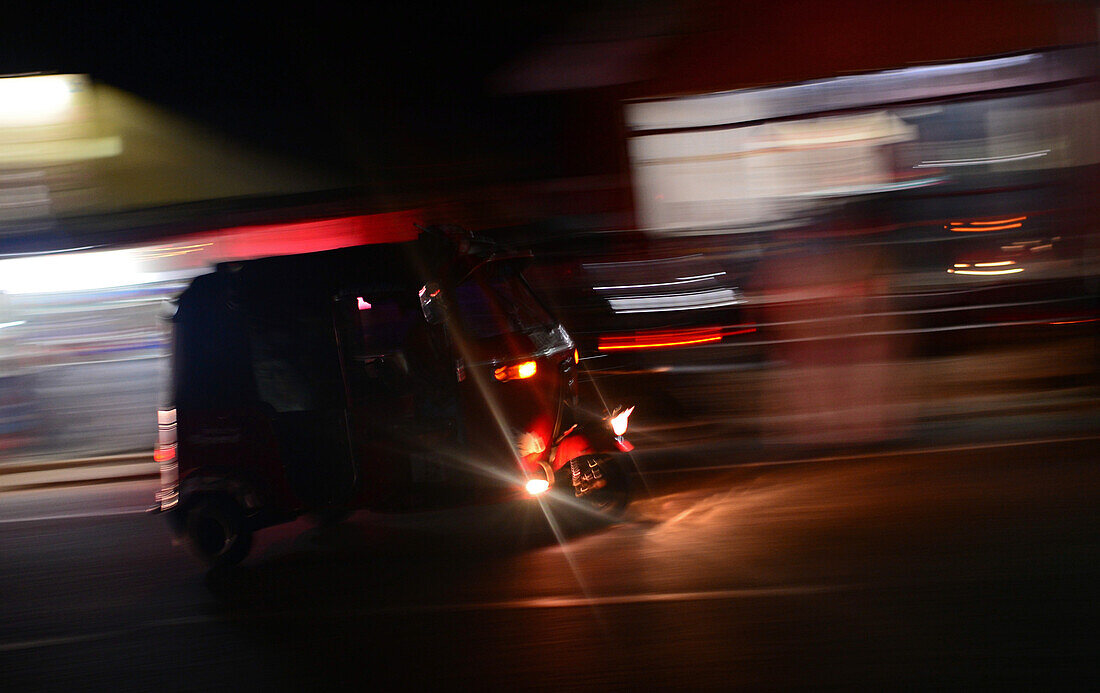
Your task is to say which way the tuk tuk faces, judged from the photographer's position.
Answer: facing the viewer and to the right of the viewer
